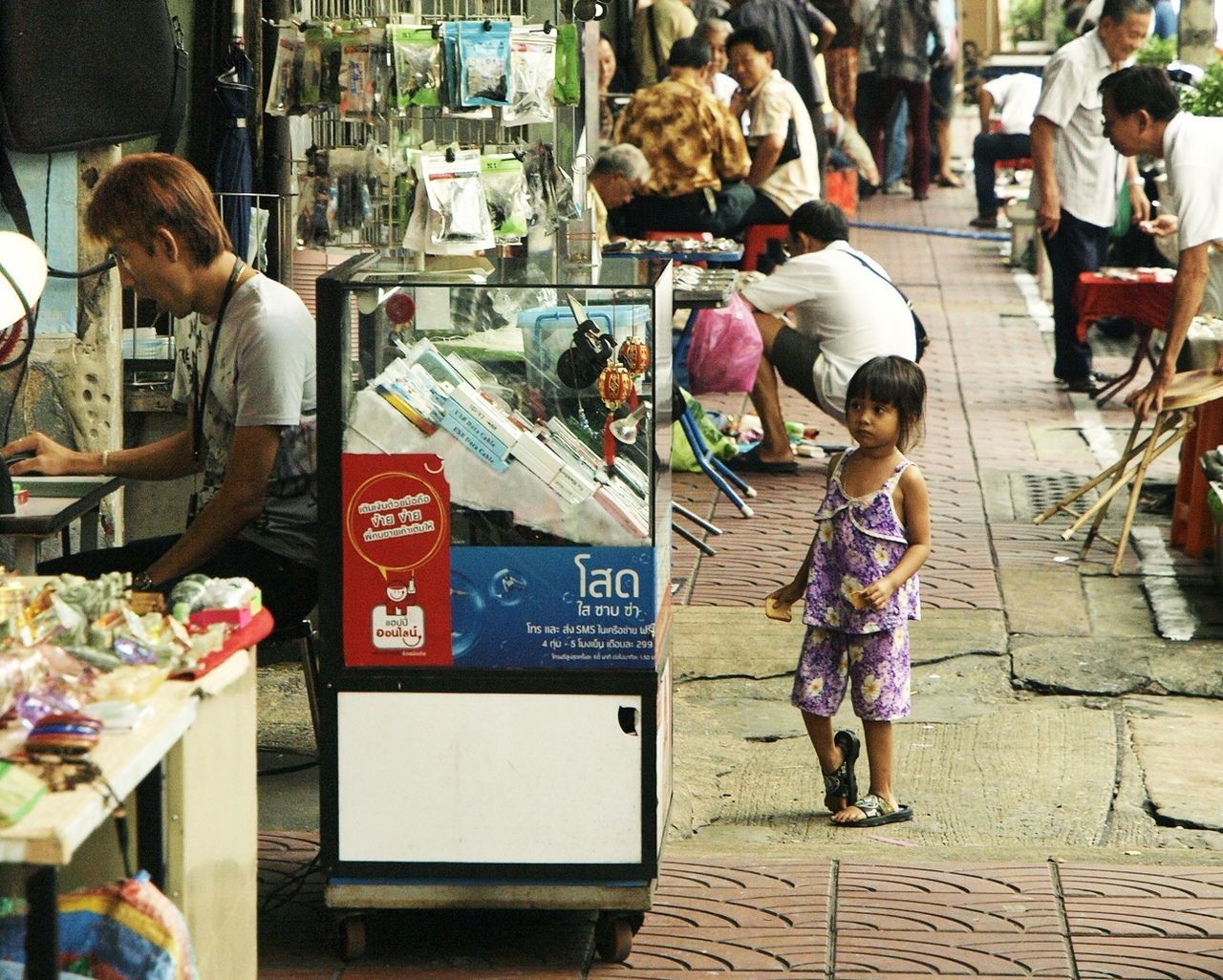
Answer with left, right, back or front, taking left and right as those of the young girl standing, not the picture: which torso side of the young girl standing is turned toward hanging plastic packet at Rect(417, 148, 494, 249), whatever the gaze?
right

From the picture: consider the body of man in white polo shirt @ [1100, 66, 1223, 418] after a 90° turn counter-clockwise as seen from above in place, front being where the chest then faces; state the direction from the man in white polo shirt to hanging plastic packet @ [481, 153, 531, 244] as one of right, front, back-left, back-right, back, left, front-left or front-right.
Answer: front-right

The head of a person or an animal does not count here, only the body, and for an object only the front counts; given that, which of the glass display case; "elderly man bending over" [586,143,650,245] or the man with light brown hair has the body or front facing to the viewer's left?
the man with light brown hair

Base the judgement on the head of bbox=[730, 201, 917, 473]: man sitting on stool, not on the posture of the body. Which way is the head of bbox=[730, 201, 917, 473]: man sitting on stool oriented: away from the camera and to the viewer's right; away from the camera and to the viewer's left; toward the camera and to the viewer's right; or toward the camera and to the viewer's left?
away from the camera and to the viewer's left

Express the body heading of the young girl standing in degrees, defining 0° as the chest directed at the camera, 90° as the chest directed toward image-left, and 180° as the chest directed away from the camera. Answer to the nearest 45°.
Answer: approximately 45°

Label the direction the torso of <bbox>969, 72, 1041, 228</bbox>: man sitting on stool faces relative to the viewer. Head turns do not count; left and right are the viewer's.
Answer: facing to the left of the viewer

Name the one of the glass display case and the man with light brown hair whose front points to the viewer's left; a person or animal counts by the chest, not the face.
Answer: the man with light brown hair

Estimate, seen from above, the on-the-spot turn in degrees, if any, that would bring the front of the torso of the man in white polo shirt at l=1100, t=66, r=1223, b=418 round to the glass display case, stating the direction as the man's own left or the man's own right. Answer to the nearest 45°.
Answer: approximately 90° to the man's own left

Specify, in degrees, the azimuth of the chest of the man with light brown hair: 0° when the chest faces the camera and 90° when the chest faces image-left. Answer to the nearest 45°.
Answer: approximately 90°

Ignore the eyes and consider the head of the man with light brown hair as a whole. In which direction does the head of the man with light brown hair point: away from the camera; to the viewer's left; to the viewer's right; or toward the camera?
to the viewer's left

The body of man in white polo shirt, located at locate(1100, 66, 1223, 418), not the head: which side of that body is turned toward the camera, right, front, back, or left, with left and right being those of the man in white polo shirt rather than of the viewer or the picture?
left
